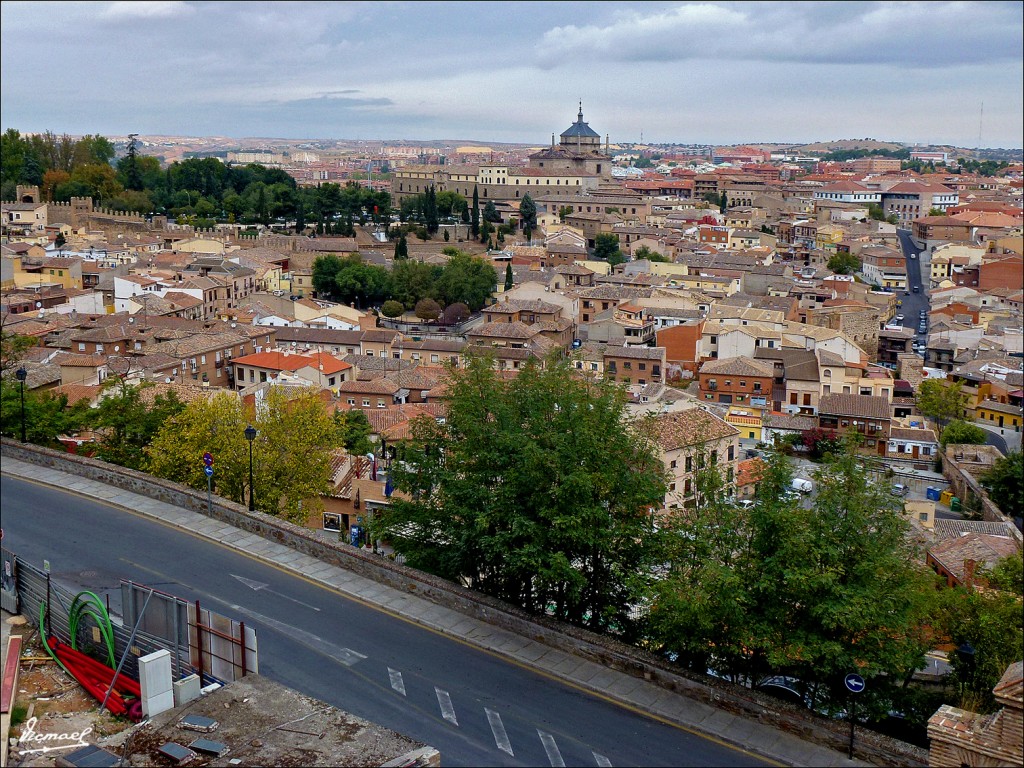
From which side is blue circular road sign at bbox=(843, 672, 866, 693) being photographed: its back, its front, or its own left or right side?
front

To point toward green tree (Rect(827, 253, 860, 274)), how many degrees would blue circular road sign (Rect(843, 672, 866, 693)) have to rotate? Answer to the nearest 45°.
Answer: approximately 180°

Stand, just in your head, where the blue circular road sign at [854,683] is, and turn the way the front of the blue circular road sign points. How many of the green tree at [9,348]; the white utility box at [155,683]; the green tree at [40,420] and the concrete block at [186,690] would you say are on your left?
0

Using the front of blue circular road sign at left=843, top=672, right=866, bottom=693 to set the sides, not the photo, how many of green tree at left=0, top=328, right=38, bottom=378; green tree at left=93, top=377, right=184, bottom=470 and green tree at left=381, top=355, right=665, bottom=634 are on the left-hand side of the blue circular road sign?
0

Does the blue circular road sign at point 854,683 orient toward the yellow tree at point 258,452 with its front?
no

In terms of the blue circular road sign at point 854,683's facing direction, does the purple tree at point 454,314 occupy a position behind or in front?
behind

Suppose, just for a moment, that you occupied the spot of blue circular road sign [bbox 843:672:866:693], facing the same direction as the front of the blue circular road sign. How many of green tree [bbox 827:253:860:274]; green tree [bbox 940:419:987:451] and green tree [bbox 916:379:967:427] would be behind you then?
3

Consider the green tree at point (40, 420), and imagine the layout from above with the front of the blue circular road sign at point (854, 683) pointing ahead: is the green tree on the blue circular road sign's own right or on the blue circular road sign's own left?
on the blue circular road sign's own right

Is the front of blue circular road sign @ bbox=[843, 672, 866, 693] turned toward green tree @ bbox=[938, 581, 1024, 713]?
no

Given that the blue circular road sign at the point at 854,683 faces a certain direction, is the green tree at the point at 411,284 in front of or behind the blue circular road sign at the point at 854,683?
behind

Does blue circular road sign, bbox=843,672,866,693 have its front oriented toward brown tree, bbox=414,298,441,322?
no

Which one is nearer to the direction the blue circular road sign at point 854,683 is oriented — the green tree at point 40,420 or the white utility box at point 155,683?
the white utility box

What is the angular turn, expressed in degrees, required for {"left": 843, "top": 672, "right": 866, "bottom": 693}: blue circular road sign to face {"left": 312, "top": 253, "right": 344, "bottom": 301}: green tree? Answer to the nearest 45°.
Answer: approximately 135° to its right

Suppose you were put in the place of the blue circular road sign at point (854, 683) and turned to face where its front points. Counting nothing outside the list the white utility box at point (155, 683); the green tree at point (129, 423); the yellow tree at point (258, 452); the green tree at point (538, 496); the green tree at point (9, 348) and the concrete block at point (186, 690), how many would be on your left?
0

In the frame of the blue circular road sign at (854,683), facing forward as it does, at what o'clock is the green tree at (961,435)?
The green tree is roughly at 6 o'clock from the blue circular road sign.

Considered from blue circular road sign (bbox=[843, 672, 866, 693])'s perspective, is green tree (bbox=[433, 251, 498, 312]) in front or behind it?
behind

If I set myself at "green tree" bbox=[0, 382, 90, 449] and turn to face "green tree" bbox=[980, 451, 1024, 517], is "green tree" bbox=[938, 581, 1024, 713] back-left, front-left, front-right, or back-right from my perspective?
front-right
